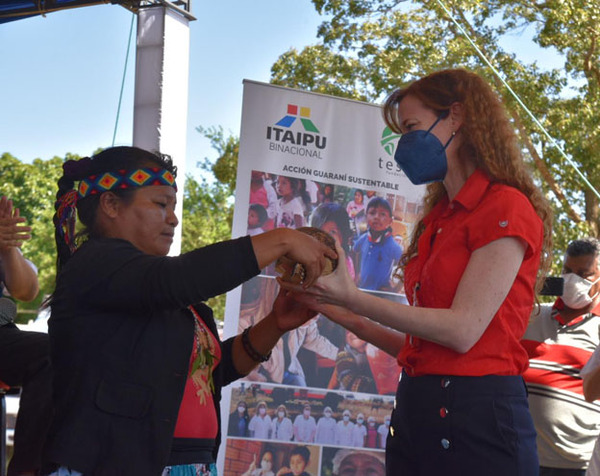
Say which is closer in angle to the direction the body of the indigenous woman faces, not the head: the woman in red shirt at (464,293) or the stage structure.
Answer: the woman in red shirt

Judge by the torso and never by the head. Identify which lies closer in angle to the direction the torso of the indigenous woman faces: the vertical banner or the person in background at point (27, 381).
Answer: the vertical banner

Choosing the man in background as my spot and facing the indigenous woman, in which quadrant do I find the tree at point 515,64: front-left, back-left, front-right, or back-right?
back-right

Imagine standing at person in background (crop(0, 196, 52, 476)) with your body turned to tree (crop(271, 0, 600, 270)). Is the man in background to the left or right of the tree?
right

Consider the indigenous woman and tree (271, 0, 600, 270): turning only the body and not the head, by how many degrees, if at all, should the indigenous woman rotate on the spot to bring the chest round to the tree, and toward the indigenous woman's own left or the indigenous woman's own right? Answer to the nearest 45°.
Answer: approximately 45° to the indigenous woman's own left

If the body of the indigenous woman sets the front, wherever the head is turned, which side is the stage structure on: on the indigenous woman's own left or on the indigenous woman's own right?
on the indigenous woman's own left

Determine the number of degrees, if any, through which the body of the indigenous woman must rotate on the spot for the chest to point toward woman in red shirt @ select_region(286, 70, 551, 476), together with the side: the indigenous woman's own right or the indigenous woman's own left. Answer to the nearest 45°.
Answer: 0° — they already face them

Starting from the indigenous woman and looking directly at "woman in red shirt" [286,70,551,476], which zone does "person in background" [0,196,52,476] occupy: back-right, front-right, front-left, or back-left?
back-left

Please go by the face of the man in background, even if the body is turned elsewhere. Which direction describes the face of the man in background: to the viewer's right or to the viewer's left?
to the viewer's left

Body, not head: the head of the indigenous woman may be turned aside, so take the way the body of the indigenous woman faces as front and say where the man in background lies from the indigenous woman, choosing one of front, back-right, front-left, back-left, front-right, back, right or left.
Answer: front-left

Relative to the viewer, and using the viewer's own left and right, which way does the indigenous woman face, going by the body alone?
facing to the right of the viewer

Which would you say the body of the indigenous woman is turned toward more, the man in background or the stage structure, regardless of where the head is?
the man in background

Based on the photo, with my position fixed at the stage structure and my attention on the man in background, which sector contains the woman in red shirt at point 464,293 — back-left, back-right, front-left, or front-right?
front-right

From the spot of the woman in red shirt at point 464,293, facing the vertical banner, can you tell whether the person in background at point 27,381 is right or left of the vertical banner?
left

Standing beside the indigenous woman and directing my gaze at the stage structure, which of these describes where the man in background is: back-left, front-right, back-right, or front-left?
front-right

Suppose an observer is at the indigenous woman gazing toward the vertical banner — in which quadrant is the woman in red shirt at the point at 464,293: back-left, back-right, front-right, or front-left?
front-right
